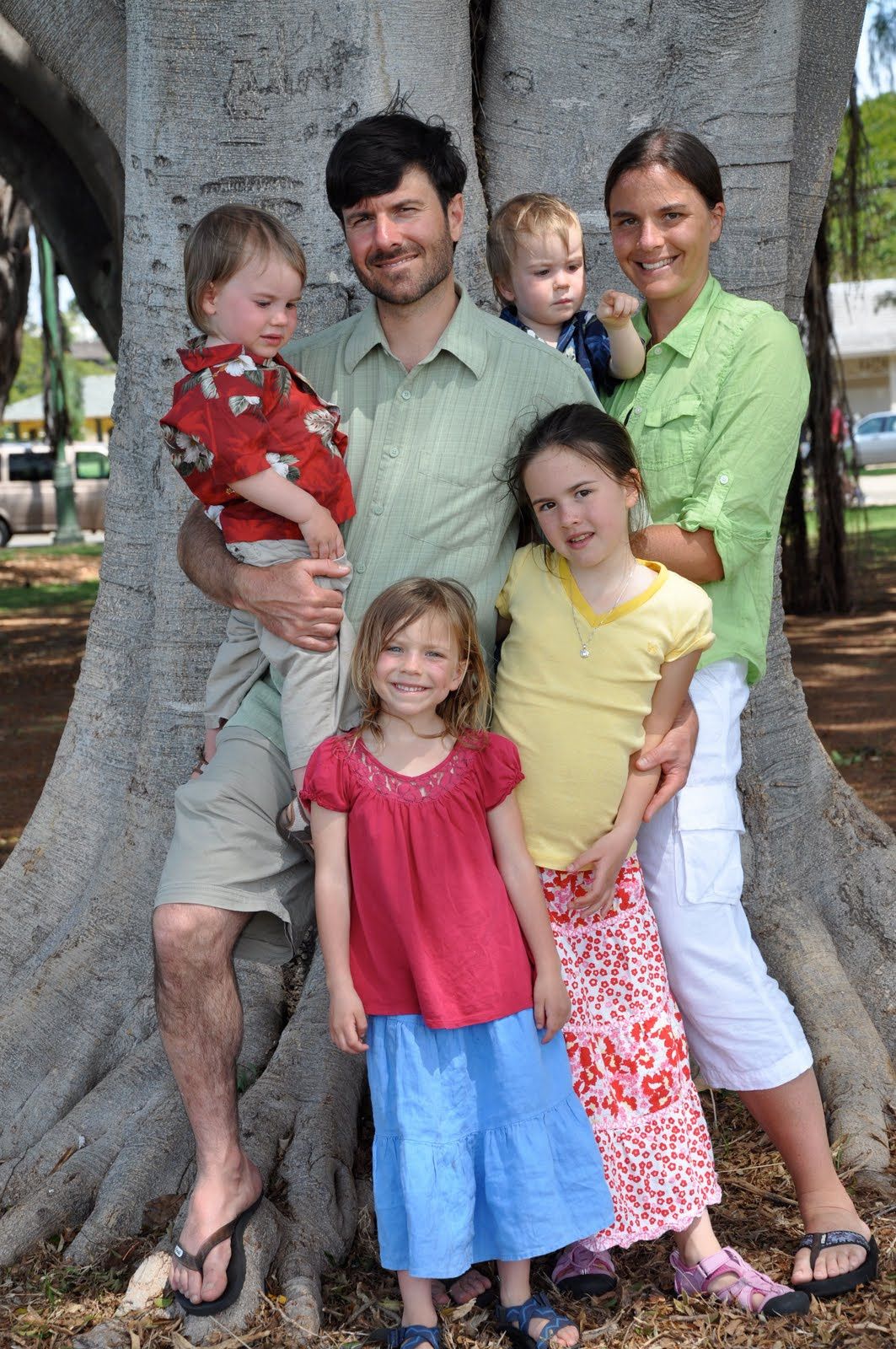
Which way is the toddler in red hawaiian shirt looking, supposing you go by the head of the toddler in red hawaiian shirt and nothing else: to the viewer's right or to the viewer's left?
to the viewer's right

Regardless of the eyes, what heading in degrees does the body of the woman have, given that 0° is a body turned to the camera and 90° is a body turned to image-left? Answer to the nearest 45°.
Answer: approximately 45°

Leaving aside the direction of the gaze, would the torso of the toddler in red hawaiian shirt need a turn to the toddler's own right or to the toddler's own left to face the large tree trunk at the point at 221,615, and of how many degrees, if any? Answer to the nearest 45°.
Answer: approximately 135° to the toddler's own left
